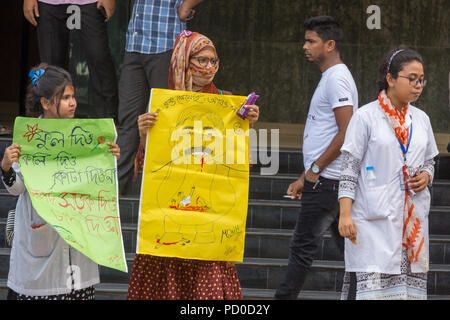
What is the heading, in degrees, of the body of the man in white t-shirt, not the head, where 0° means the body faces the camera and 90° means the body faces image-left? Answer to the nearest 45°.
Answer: approximately 90°

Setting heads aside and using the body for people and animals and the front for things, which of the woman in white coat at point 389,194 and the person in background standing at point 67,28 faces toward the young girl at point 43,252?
the person in background standing

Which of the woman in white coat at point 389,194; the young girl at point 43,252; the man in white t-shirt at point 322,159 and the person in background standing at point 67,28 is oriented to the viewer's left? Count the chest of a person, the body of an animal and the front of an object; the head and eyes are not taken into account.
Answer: the man in white t-shirt

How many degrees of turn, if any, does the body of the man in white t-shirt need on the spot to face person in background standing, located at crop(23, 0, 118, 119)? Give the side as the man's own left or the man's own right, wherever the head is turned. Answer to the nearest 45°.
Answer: approximately 45° to the man's own right

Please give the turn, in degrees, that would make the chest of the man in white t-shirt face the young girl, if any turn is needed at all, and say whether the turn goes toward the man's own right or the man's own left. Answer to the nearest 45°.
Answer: approximately 45° to the man's own left

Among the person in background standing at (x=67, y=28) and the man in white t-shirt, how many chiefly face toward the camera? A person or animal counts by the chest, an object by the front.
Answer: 1

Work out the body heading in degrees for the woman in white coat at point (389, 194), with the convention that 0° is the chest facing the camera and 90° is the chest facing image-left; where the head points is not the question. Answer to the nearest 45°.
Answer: approximately 315°

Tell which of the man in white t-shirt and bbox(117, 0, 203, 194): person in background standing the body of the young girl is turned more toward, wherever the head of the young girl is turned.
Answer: the man in white t-shirt

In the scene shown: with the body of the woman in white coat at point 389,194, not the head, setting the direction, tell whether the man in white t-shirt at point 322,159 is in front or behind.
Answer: behind

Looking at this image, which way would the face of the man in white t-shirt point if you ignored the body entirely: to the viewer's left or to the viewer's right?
to the viewer's left

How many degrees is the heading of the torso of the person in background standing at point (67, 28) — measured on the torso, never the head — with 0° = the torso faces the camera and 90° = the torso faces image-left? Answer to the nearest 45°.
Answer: approximately 0°

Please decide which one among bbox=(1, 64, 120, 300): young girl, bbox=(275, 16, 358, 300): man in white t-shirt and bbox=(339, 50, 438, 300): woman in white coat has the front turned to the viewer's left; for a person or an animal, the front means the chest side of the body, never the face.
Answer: the man in white t-shirt

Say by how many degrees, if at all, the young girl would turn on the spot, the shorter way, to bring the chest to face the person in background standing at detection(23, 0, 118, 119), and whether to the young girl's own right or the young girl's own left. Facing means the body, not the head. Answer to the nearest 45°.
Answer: approximately 135° to the young girl's own left
